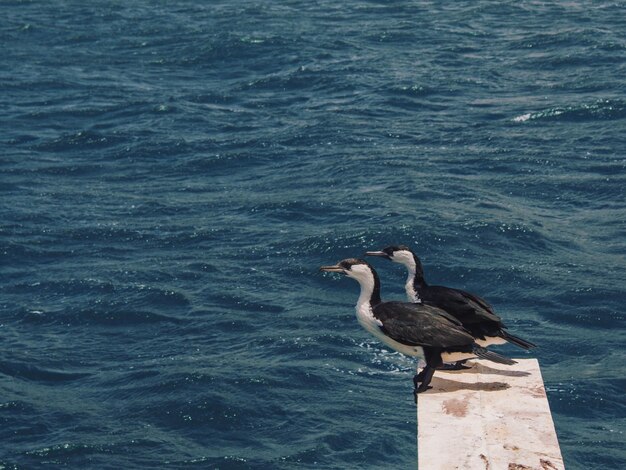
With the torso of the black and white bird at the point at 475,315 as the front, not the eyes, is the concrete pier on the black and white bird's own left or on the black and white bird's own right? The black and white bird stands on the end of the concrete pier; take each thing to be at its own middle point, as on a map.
on the black and white bird's own left

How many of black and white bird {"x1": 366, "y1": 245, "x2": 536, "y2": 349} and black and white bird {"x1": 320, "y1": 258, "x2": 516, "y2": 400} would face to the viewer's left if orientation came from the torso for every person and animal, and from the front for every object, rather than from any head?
2

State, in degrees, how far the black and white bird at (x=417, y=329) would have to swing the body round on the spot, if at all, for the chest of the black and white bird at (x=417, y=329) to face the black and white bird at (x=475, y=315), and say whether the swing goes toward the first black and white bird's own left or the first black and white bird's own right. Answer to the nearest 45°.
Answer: approximately 135° to the first black and white bird's own right

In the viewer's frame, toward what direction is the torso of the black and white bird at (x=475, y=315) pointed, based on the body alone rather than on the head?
to the viewer's left

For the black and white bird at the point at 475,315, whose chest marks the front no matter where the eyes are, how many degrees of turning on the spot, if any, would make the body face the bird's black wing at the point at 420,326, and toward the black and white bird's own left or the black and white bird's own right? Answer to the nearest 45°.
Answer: approximately 45° to the black and white bird's own left

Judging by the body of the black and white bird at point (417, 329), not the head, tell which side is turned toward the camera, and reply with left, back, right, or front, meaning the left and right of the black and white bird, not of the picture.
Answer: left

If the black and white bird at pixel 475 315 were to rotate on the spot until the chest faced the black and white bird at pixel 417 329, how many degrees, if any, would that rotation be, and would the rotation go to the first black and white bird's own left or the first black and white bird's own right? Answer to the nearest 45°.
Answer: approximately 45° to the first black and white bird's own left

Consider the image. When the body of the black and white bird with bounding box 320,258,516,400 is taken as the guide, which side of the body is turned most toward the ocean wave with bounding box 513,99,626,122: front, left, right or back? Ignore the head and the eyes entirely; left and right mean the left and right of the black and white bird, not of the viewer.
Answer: right
